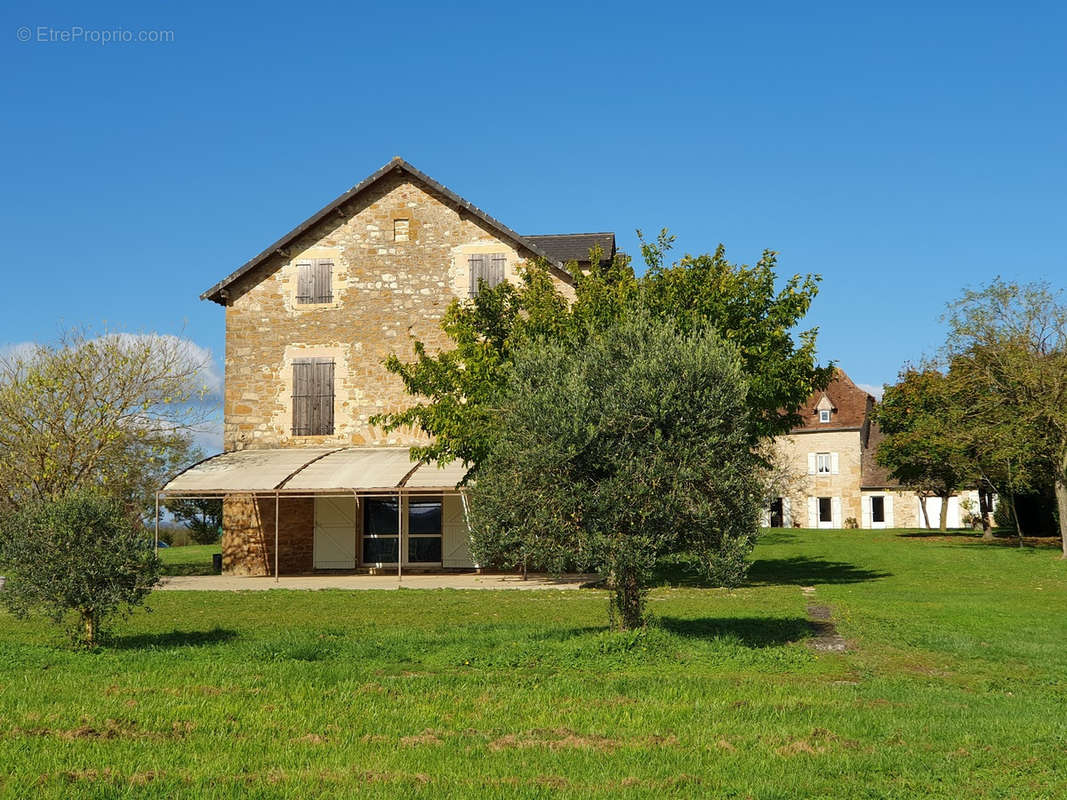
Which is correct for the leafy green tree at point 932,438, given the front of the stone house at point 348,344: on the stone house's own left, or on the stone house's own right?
on the stone house's own left

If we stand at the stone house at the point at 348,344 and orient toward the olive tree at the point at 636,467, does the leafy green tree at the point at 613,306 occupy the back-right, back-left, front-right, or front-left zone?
front-left

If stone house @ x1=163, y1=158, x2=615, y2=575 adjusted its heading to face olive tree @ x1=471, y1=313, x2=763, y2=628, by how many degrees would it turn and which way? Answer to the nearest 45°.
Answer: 0° — it already faces it

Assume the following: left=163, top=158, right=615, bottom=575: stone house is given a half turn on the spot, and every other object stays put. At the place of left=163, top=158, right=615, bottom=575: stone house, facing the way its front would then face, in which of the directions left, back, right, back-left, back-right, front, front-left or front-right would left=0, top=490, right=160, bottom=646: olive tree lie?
back

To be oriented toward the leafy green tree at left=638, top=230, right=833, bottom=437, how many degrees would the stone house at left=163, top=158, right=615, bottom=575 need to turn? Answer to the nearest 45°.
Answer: approximately 45° to its left

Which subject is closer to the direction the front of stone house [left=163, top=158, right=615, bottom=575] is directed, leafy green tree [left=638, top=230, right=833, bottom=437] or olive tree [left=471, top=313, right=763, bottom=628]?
the olive tree

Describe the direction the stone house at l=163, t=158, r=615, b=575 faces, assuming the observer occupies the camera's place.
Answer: facing the viewer

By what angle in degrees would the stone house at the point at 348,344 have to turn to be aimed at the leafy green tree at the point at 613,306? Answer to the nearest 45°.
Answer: approximately 45° to its left

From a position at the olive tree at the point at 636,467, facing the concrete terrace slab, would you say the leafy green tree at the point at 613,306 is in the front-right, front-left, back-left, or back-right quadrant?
front-right
